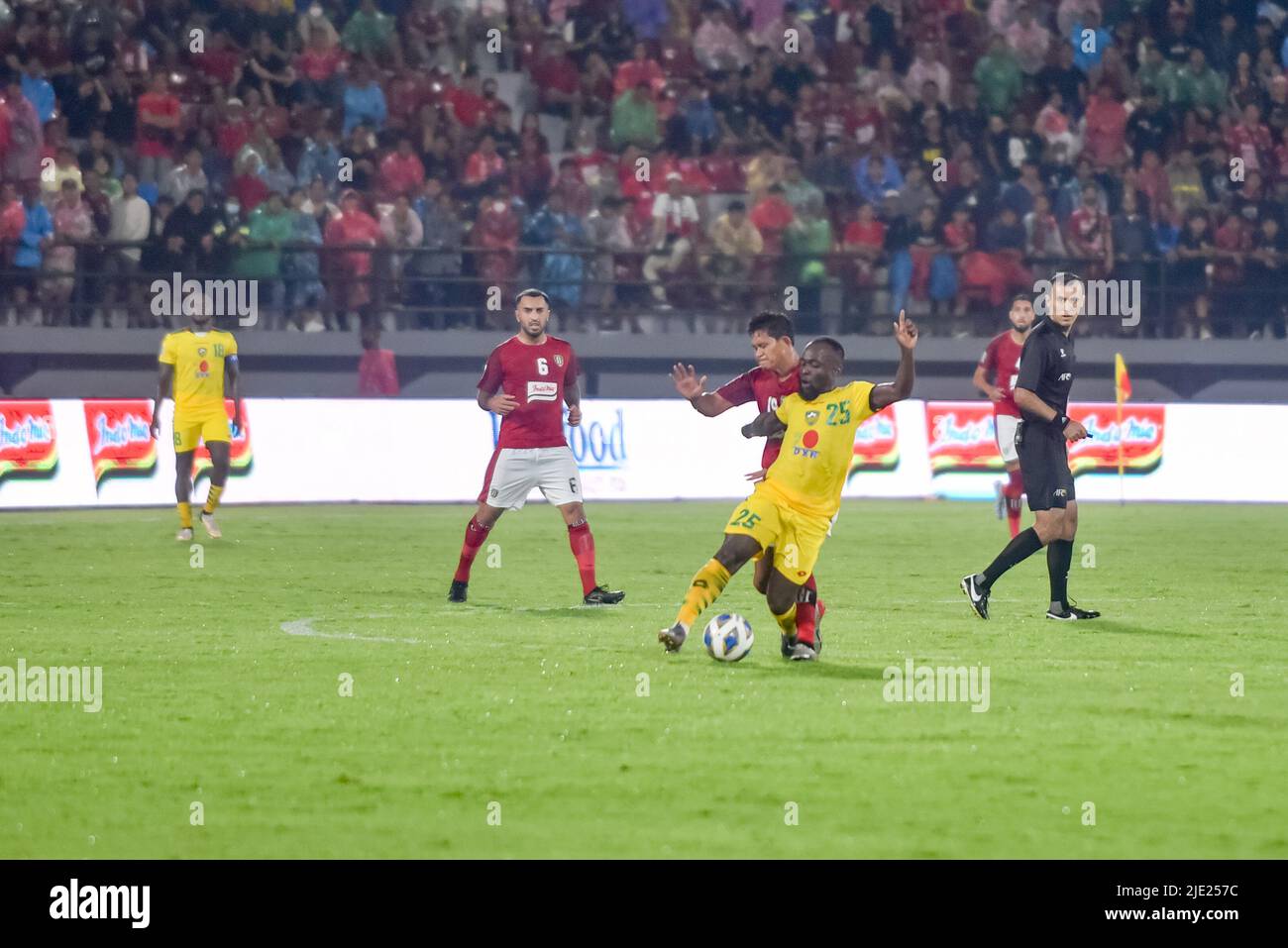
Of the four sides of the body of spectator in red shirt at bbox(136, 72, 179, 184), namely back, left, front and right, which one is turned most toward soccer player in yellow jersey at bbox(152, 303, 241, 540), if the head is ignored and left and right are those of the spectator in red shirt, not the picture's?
front

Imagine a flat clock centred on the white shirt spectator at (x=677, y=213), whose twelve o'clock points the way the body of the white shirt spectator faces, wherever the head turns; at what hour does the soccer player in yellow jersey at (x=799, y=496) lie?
The soccer player in yellow jersey is roughly at 12 o'clock from the white shirt spectator.

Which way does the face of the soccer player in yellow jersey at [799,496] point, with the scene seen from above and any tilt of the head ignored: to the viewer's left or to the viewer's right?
to the viewer's left

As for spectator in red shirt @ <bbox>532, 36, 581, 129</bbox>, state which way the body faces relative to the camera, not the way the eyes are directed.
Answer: toward the camera

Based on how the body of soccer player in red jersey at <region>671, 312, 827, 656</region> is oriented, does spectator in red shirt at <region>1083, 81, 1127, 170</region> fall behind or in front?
behind

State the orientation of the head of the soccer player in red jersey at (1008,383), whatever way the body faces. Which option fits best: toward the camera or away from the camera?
toward the camera

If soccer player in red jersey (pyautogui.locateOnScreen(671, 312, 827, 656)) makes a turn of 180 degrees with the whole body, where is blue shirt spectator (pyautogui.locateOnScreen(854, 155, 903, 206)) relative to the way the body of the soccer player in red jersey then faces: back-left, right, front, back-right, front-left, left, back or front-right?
front-left

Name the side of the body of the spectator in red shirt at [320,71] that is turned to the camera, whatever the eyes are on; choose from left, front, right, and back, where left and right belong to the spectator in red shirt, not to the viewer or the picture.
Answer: front

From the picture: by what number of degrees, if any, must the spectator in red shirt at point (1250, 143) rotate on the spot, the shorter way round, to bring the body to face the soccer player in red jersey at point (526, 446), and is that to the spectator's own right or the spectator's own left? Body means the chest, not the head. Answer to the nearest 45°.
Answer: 0° — they already face them

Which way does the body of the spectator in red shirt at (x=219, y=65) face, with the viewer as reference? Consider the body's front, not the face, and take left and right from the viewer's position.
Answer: facing the viewer

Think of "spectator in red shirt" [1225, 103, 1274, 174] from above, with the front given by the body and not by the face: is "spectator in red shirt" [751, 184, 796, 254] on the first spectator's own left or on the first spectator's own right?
on the first spectator's own right

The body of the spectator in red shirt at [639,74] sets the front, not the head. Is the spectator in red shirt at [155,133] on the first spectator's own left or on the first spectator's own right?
on the first spectator's own right

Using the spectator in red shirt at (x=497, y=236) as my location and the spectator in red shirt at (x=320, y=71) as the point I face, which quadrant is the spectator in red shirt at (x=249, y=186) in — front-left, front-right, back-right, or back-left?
front-left

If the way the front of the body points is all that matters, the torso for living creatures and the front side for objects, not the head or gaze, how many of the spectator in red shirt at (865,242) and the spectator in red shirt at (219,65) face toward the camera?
2

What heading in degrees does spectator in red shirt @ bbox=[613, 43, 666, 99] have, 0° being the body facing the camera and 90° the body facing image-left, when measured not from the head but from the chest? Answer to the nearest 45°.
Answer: approximately 0°

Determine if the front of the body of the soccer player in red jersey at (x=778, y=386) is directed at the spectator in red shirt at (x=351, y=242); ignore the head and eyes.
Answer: no

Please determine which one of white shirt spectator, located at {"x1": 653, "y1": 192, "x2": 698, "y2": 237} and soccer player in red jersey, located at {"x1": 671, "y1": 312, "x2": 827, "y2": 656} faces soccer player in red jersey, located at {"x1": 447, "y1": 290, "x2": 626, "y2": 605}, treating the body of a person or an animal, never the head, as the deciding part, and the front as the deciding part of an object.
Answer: the white shirt spectator

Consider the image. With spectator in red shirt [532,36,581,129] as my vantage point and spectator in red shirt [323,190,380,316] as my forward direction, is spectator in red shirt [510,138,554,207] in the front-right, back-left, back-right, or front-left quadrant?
front-left
